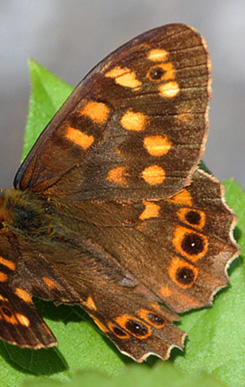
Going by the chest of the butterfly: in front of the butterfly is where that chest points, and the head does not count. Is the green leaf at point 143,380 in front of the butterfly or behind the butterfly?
behind

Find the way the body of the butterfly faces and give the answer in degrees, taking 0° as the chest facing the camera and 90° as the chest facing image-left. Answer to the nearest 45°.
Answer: approximately 135°
